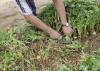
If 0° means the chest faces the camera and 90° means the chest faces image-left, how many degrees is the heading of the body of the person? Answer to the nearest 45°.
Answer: approximately 315°
